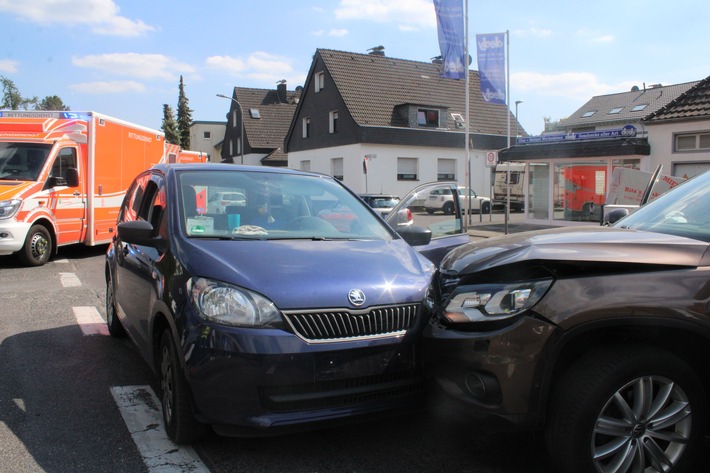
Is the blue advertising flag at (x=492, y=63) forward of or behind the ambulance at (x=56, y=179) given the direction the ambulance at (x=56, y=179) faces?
behind

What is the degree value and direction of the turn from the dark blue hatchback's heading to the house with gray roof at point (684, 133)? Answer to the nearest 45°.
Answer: approximately 90° to its left

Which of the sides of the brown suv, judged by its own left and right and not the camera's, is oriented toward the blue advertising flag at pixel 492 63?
right

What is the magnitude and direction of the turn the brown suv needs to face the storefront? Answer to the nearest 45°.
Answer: approximately 90° to its right

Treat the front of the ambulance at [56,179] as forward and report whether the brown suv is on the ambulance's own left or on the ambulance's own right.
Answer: on the ambulance's own left

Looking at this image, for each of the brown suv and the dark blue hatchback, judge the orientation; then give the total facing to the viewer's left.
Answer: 1

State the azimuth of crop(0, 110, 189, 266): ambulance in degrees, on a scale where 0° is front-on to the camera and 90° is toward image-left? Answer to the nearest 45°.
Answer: approximately 45°

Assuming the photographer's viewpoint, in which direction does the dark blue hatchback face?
facing the viewer and to the right of the viewer

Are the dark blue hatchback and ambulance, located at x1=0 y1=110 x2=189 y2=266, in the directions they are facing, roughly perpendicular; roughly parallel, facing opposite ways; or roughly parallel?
roughly perpendicular

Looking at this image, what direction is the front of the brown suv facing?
to the viewer's left

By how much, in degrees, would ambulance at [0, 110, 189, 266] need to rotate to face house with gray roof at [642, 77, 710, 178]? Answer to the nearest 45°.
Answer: approximately 135° to its left
